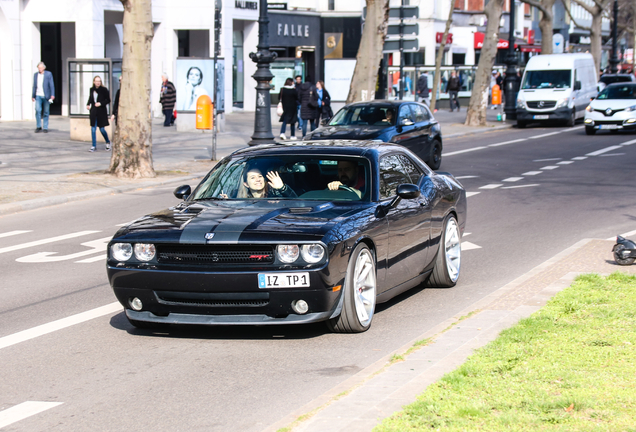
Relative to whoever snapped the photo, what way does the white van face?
facing the viewer and to the left of the viewer

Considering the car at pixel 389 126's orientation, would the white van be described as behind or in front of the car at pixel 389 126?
behind

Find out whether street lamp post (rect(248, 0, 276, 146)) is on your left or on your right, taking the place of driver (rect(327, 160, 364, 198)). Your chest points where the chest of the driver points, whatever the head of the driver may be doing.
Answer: on your right

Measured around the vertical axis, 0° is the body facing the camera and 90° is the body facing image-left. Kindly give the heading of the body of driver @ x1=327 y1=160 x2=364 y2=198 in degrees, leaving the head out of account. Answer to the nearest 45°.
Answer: approximately 45°

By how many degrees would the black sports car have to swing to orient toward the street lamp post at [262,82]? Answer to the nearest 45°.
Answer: approximately 135° to its right

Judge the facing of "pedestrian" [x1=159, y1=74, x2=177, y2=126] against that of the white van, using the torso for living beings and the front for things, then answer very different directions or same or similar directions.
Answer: same or similar directions

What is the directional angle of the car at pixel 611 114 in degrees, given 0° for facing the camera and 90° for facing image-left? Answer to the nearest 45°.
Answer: approximately 45°

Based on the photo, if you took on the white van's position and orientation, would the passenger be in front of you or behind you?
in front

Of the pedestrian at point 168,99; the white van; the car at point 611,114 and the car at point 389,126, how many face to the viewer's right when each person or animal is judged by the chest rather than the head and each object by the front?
0

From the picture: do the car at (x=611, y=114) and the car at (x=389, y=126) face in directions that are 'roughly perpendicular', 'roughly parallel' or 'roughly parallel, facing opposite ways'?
roughly parallel

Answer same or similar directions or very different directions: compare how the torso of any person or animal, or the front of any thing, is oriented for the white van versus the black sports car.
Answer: same or similar directions

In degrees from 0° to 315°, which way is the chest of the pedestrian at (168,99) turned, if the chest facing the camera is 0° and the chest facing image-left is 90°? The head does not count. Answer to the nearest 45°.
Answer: approximately 45°

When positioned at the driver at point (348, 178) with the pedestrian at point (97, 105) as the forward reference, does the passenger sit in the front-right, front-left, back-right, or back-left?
front-left

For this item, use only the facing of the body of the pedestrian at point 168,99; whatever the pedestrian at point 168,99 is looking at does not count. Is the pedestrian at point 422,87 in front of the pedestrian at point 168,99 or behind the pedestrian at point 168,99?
behind

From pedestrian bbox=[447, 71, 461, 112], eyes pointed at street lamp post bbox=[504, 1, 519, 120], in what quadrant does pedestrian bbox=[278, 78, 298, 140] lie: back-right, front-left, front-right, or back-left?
front-right

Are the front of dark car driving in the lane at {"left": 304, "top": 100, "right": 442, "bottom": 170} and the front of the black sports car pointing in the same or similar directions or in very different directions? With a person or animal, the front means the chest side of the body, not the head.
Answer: same or similar directions
